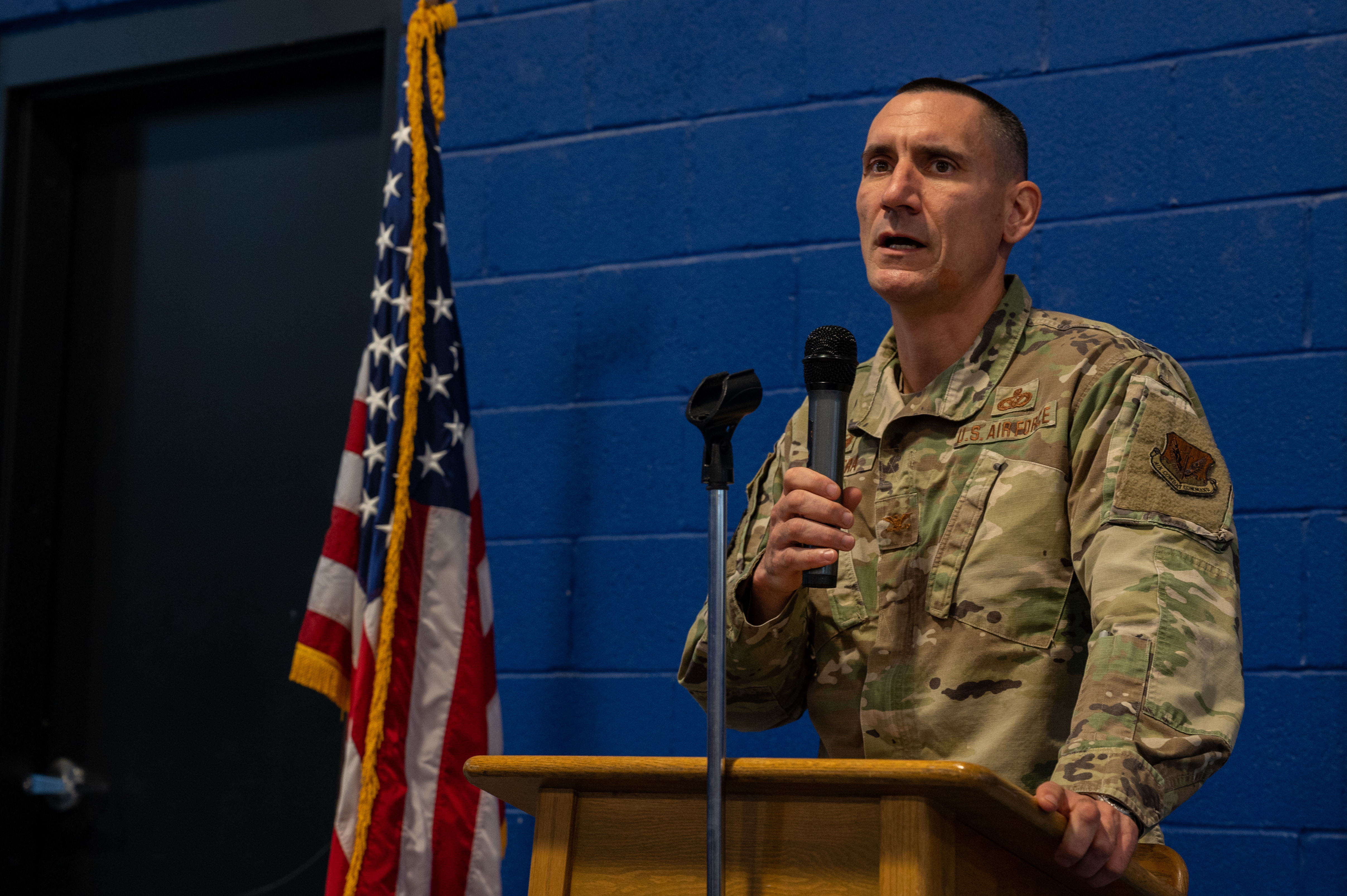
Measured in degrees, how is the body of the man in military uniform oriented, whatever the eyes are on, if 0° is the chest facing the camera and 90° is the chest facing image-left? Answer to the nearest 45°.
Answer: approximately 45°

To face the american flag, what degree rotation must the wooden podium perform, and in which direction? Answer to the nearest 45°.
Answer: approximately 90° to its right

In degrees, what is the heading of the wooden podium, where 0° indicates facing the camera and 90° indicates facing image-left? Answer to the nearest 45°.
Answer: approximately 45°

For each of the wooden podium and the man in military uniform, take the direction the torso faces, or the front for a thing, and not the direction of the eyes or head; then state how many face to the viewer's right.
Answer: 0

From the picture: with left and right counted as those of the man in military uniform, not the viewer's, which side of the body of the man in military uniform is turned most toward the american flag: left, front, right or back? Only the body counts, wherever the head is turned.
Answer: right
